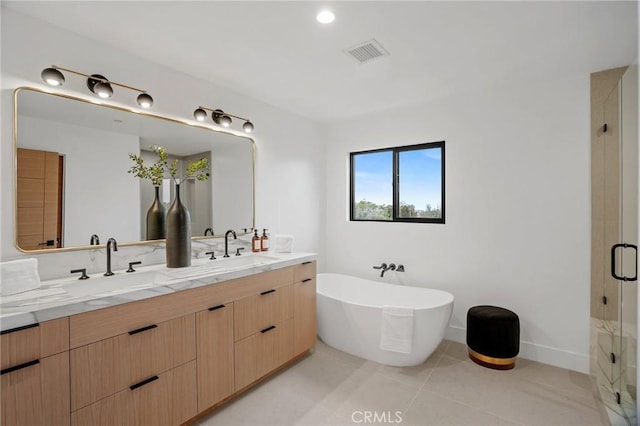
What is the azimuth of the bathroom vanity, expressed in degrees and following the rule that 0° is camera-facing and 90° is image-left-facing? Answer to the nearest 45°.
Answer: approximately 315°

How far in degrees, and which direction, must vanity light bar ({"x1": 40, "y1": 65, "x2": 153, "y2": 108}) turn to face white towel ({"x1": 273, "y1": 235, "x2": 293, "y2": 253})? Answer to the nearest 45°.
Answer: approximately 45° to its left

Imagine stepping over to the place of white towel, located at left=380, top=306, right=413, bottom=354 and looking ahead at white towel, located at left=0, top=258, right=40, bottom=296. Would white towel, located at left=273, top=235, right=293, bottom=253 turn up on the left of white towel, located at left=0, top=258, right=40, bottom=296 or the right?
right

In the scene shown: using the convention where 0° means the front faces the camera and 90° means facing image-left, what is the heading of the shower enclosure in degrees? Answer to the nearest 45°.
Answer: approximately 90°

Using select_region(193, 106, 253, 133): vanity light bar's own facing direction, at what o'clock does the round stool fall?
The round stool is roughly at 11 o'clock from the vanity light bar.

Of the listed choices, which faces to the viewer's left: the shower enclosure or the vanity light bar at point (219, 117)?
the shower enclosure
